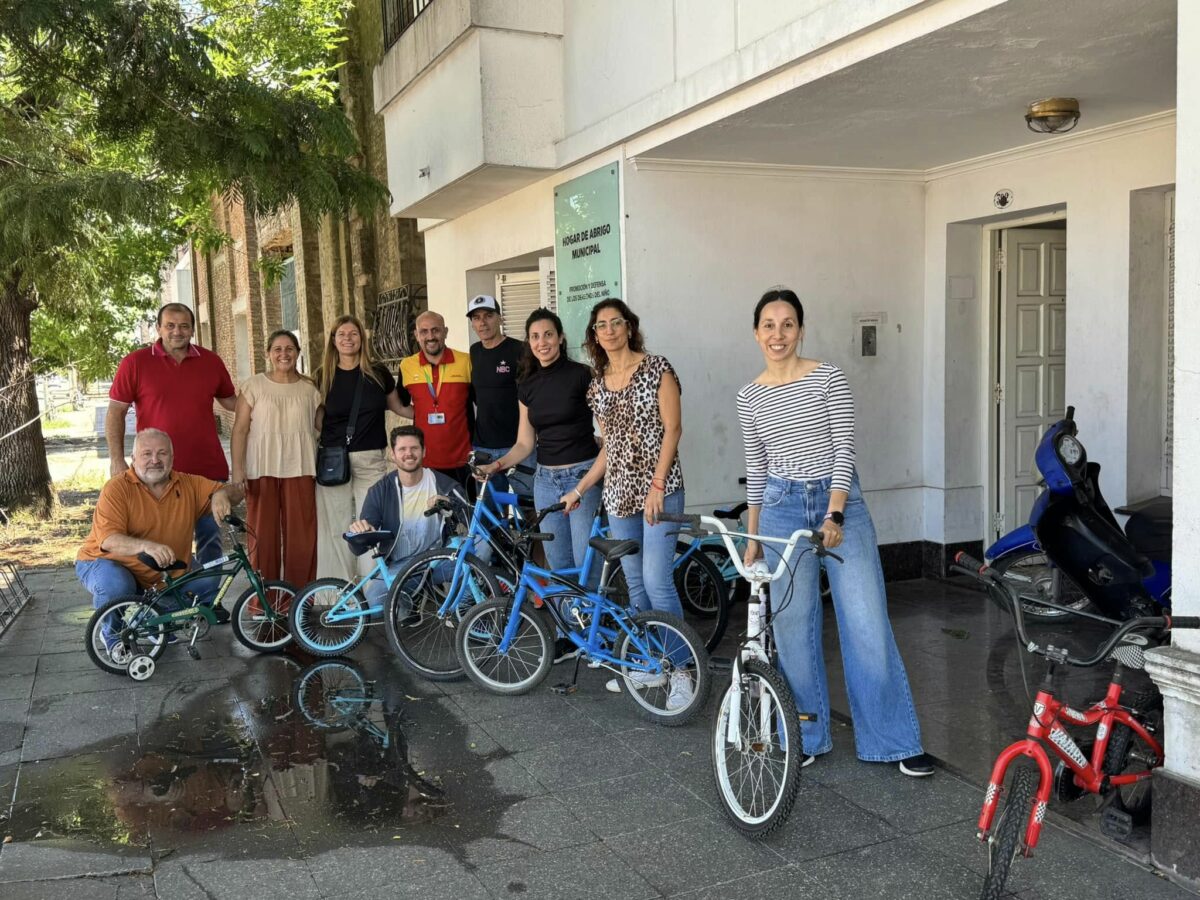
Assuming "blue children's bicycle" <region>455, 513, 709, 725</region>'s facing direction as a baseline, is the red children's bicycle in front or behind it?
behind

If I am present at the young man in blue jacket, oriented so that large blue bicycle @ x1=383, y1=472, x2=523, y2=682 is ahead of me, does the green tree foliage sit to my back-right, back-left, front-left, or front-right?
back-right

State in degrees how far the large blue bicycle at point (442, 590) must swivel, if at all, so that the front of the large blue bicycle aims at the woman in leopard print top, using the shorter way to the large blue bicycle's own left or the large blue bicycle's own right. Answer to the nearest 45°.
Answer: approximately 90° to the large blue bicycle's own left

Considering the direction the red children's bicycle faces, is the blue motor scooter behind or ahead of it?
behind

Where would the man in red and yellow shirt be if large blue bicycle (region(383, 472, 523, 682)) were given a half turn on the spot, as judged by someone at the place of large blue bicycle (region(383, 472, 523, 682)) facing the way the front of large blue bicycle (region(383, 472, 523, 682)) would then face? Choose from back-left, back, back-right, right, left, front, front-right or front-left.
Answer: front-left

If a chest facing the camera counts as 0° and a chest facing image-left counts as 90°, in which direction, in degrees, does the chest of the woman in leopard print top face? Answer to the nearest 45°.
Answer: approximately 45°

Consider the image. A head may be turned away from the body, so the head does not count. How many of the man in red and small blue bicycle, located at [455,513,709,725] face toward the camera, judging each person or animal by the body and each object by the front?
1

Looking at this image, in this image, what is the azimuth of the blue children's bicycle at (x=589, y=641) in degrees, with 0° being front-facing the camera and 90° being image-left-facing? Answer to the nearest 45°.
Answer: approximately 135°
